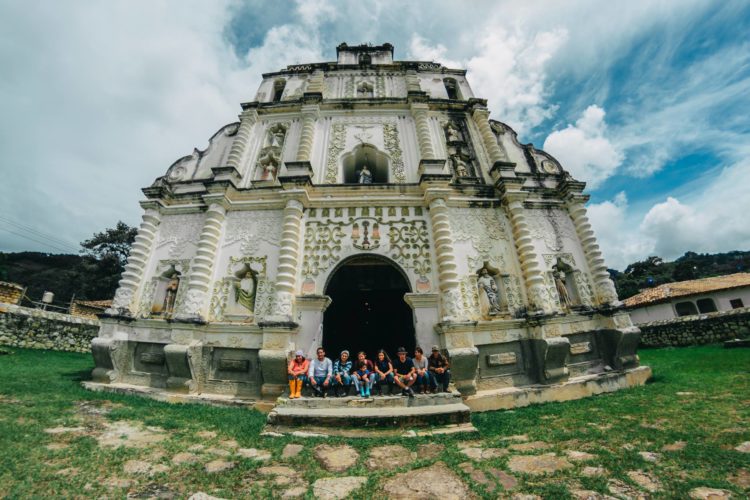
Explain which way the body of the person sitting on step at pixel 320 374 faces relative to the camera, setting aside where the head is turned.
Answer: toward the camera

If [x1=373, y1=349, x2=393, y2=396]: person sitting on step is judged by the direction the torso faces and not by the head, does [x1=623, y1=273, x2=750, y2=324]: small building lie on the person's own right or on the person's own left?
on the person's own left

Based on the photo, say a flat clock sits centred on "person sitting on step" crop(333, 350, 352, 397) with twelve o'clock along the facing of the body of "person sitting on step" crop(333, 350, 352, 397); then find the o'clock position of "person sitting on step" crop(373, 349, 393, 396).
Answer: "person sitting on step" crop(373, 349, 393, 396) is roughly at 9 o'clock from "person sitting on step" crop(333, 350, 352, 397).

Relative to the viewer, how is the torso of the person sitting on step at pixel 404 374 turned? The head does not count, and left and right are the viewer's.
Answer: facing the viewer

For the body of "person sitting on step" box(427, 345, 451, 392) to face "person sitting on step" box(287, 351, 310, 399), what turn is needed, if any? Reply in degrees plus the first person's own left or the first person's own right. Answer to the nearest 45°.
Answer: approximately 90° to the first person's own right

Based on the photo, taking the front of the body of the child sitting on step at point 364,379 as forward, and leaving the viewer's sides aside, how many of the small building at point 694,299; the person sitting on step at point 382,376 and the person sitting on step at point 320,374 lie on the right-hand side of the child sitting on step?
1

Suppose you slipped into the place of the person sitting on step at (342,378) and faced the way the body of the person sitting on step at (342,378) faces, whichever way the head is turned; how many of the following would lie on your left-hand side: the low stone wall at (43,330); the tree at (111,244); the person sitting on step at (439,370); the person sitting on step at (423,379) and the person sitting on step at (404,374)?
3

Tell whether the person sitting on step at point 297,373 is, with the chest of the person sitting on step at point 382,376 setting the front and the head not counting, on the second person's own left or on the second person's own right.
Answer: on the second person's own right

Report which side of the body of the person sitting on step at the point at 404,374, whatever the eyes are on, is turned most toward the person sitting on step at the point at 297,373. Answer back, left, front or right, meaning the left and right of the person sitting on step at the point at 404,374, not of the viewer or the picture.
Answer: right

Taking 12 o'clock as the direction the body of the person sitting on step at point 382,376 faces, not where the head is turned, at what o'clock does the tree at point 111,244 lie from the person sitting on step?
The tree is roughly at 4 o'clock from the person sitting on step.
